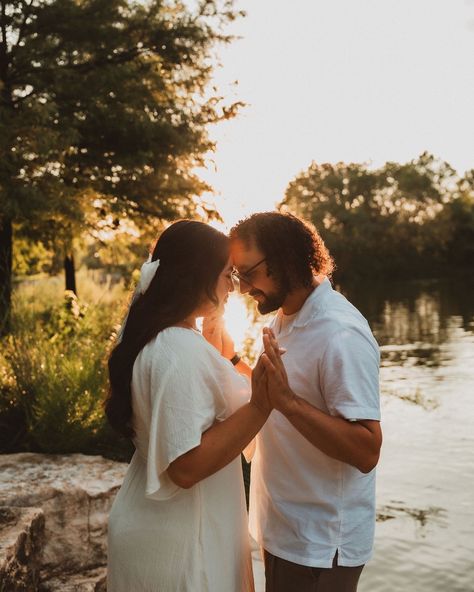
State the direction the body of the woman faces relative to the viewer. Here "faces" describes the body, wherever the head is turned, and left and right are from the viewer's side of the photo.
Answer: facing to the right of the viewer

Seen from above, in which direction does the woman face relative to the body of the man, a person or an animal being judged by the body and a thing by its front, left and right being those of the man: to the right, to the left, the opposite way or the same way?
the opposite way

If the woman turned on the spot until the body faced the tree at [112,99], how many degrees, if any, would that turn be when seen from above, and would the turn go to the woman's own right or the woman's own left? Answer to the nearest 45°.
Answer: approximately 90° to the woman's own left

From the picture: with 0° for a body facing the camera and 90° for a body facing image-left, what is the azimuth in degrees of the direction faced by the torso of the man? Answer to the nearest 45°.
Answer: approximately 90°

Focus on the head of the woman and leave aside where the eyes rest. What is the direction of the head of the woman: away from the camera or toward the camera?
away from the camera

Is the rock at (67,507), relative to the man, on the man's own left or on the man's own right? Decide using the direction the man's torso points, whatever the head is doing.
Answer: on the man's own right

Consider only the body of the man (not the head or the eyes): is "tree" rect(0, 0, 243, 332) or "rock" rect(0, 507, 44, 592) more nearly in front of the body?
the rock

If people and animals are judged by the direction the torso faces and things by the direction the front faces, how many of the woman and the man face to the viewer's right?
1
